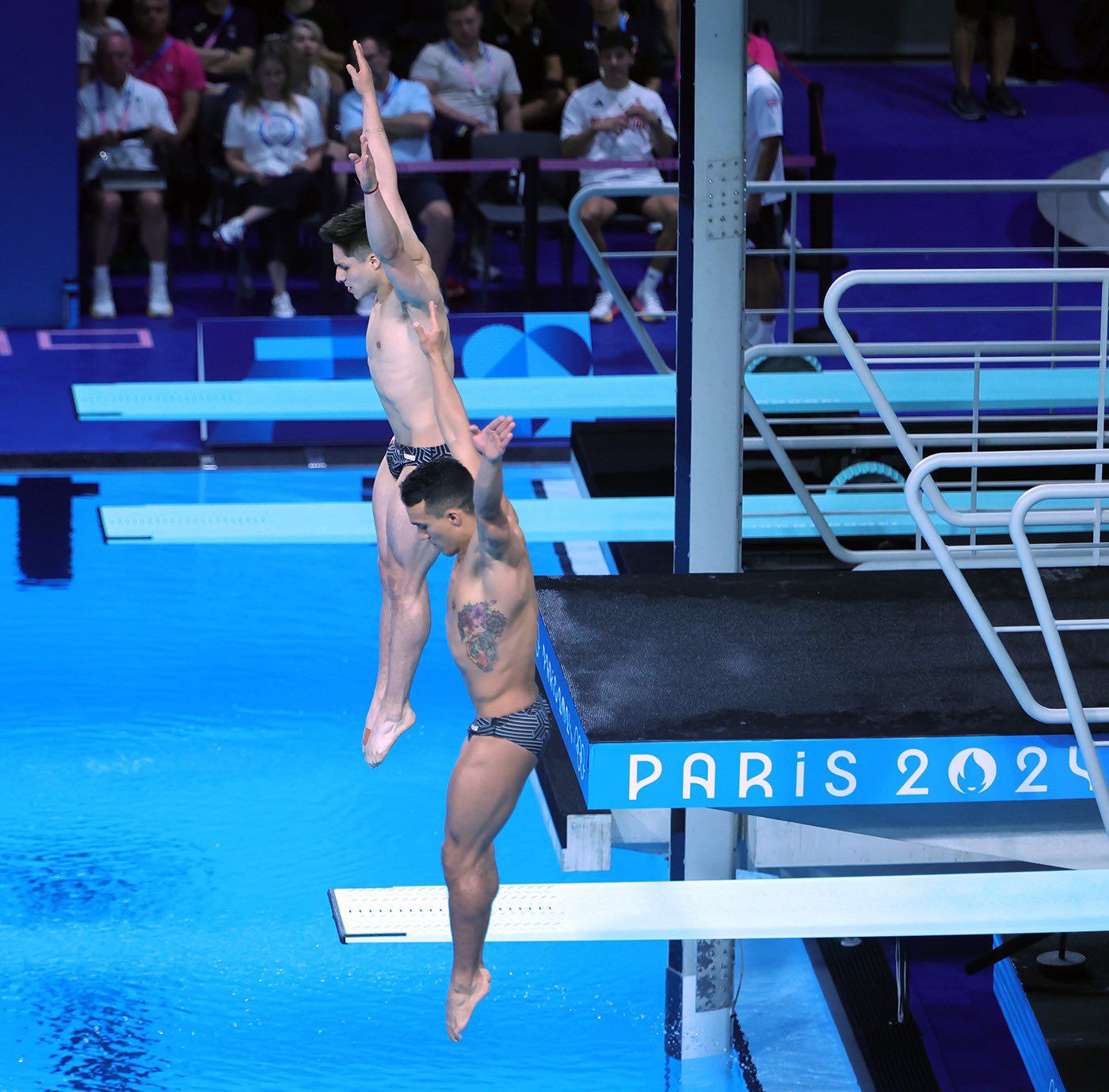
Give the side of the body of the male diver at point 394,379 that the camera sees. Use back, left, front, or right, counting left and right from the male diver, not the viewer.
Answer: left

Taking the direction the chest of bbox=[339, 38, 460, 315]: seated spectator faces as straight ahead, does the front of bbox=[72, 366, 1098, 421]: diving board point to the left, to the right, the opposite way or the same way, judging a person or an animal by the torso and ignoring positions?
to the right

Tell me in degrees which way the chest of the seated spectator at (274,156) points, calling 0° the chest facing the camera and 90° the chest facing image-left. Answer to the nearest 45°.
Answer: approximately 0°

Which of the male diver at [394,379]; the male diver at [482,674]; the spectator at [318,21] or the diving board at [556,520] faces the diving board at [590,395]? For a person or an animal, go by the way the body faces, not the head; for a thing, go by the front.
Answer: the spectator

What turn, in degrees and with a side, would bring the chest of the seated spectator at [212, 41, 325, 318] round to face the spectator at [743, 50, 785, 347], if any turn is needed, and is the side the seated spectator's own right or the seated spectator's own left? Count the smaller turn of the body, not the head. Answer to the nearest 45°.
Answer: approximately 45° to the seated spectator's own left

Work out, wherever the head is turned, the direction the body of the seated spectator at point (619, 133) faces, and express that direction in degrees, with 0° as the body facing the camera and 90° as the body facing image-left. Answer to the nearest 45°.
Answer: approximately 0°

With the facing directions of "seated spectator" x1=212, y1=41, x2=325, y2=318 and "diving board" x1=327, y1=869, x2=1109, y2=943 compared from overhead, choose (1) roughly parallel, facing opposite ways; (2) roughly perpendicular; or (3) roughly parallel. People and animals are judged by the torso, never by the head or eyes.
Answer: roughly perpendicular

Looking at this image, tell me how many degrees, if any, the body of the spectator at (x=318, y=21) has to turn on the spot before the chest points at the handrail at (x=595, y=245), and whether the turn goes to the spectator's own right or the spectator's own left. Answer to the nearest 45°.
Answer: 0° — they already face it

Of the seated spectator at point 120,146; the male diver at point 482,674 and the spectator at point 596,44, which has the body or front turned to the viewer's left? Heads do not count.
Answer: the male diver
